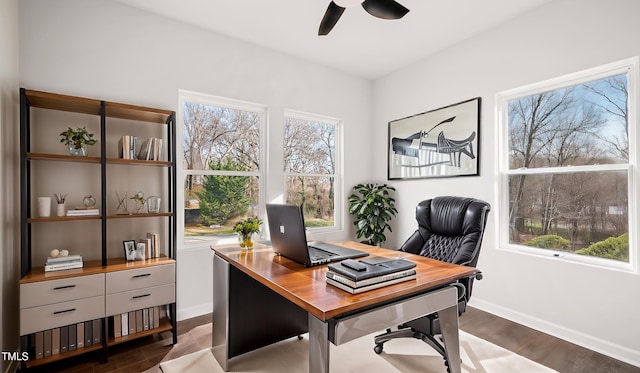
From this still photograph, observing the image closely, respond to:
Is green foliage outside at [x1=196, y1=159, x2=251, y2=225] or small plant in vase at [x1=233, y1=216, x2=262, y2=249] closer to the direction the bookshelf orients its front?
the small plant in vase

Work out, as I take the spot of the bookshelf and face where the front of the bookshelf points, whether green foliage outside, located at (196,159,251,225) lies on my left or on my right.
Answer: on my left

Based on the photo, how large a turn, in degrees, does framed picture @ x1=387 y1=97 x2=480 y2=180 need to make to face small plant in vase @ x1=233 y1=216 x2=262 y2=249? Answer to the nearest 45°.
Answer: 0° — it already faces it

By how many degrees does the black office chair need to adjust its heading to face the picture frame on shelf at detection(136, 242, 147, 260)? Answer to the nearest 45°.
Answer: approximately 45° to its right

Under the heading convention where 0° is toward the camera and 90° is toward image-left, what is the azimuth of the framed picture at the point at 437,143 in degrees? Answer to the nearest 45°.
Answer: approximately 45°

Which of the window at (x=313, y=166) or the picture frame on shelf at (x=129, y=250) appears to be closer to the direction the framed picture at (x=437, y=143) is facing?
the picture frame on shelf

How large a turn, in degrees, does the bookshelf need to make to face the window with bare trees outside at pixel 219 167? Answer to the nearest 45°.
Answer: approximately 45° to its left

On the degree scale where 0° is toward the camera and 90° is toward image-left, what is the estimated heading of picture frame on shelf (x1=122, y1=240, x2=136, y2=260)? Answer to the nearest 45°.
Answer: approximately 315°
